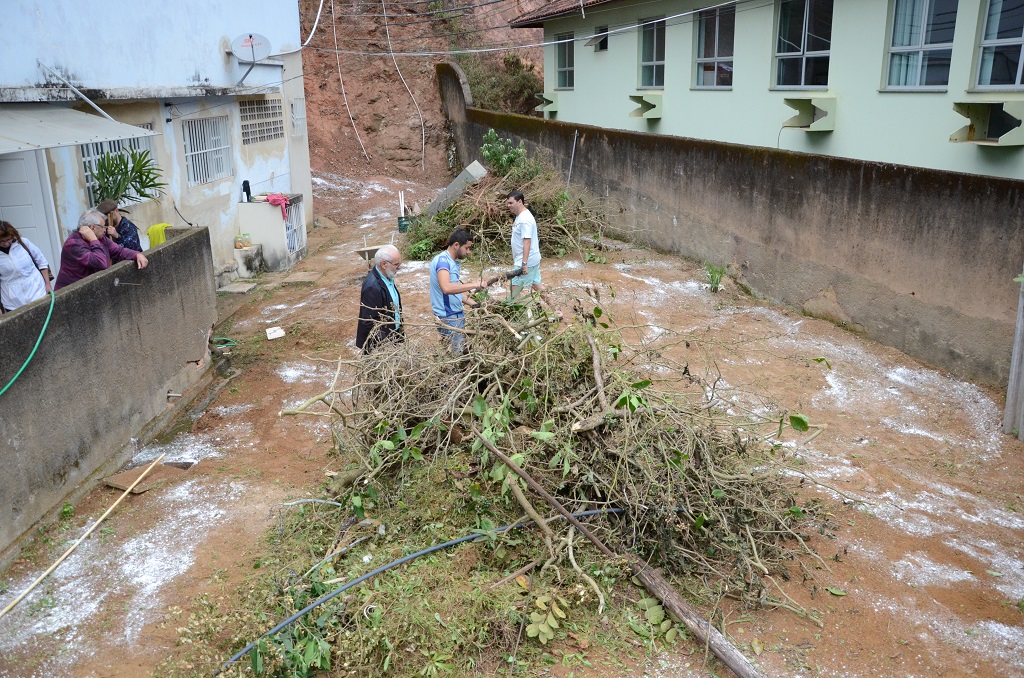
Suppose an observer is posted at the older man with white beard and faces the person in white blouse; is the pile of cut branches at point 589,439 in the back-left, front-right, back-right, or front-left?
back-left

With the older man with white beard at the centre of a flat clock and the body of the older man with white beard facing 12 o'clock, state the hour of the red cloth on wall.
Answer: The red cloth on wall is roughly at 7 o'clock from the older man with white beard.

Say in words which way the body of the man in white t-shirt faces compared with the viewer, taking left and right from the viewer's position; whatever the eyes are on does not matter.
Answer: facing to the left of the viewer

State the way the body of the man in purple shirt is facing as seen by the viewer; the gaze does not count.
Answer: to the viewer's right

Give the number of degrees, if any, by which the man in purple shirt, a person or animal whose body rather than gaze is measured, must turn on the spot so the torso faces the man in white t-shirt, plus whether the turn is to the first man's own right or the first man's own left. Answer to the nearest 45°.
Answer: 0° — they already face them

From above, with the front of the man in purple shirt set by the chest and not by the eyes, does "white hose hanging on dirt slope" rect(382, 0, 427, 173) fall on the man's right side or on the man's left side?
on the man's left side

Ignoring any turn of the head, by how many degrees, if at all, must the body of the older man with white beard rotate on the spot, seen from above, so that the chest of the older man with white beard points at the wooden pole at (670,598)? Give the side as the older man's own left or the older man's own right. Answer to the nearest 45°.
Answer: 0° — they already face it

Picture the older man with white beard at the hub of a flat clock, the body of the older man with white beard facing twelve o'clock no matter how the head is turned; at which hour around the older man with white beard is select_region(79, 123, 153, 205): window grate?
The window grate is roughly at 6 o'clock from the older man with white beard.

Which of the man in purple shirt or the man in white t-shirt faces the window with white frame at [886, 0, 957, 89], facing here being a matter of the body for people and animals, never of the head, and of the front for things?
the man in purple shirt

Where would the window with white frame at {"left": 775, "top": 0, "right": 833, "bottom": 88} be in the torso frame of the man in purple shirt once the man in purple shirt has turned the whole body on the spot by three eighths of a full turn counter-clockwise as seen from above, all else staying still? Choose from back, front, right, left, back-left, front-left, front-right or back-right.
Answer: back-right

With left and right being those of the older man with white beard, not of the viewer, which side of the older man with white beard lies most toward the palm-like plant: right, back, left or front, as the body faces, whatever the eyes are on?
back

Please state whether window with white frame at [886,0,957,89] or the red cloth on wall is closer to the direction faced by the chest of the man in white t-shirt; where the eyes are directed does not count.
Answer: the red cloth on wall

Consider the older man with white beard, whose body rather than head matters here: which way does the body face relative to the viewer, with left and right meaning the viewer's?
facing the viewer and to the right of the viewer

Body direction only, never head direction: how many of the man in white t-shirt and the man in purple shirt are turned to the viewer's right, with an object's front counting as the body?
1

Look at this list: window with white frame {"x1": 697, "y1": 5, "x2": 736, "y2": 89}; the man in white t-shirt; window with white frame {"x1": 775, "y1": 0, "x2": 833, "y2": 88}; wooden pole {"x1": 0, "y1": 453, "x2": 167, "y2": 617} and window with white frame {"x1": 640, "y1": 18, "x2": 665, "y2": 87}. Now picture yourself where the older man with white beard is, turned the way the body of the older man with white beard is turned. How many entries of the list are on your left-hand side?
4

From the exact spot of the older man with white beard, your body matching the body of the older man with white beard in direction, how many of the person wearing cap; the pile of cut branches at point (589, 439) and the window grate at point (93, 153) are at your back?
2

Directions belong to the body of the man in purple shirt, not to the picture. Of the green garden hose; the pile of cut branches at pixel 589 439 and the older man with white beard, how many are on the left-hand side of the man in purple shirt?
0
